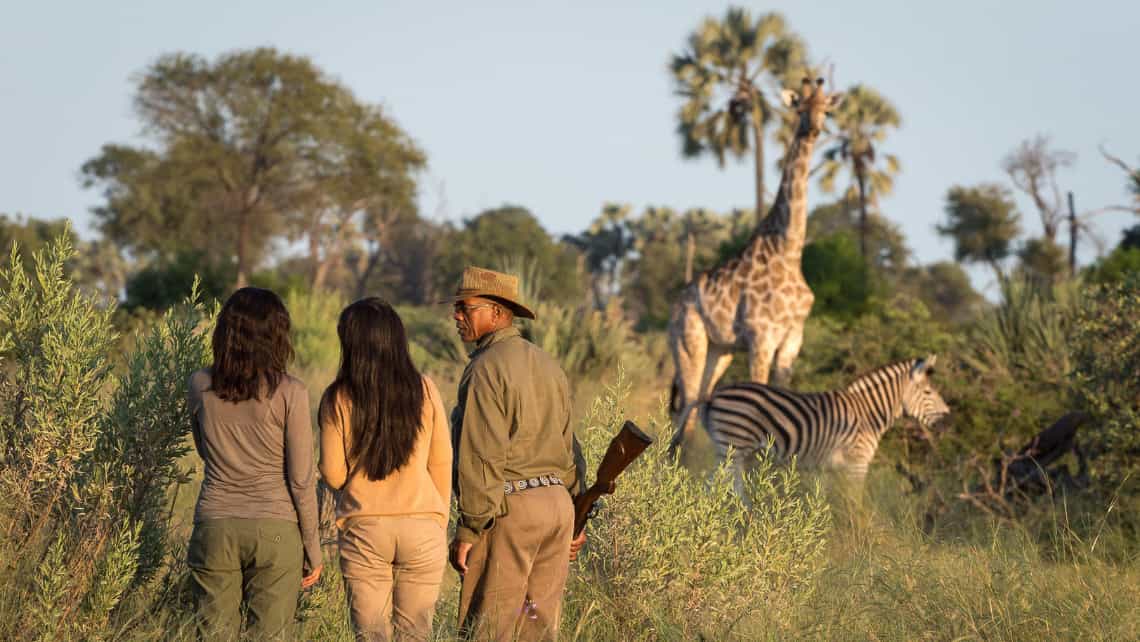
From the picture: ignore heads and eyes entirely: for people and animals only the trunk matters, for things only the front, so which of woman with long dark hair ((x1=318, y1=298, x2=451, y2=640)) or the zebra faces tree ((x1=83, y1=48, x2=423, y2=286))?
the woman with long dark hair

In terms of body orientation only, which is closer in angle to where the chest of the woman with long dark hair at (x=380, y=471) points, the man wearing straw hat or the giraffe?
the giraffe

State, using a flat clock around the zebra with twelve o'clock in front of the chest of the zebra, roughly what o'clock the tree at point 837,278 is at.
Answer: The tree is roughly at 9 o'clock from the zebra.

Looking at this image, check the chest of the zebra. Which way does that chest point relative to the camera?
to the viewer's right

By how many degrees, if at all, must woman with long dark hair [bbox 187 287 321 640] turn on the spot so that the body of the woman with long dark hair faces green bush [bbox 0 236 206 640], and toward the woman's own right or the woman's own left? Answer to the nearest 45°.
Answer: approximately 45° to the woman's own left

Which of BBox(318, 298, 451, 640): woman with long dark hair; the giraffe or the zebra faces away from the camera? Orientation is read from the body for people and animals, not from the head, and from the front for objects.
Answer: the woman with long dark hair

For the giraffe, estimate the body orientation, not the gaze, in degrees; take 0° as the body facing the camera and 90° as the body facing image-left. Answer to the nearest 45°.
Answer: approximately 315°

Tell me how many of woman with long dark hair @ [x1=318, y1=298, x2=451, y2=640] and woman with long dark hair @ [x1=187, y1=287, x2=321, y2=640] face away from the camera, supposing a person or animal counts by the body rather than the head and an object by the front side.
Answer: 2

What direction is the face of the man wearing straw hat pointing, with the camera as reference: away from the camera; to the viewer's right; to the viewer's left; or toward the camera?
to the viewer's left

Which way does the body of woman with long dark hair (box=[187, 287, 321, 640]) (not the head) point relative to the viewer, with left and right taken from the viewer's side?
facing away from the viewer

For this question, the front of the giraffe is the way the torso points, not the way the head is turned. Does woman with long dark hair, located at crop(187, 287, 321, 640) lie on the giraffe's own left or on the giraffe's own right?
on the giraffe's own right

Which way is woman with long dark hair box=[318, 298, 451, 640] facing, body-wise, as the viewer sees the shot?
away from the camera

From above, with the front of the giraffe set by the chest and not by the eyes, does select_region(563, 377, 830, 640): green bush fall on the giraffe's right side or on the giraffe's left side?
on the giraffe's right side

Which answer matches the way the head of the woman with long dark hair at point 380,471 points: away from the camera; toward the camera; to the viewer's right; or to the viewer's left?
away from the camera

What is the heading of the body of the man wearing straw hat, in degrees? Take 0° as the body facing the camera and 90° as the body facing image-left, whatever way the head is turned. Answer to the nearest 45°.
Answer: approximately 135°
